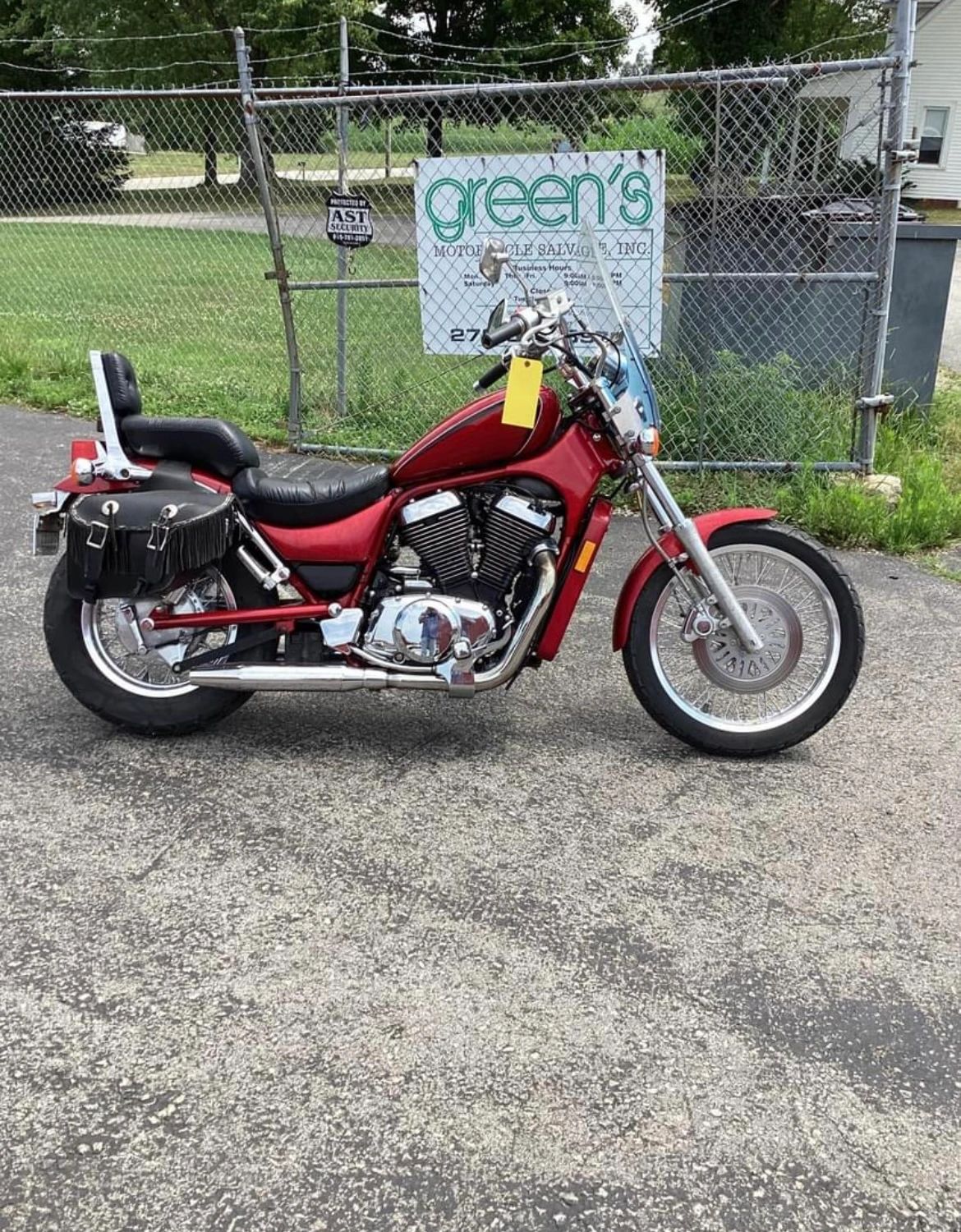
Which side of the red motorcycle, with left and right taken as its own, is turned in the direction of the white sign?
left

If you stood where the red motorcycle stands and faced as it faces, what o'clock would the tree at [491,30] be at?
The tree is roughly at 9 o'clock from the red motorcycle.

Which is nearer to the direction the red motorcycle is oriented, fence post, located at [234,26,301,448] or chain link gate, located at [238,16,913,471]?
the chain link gate

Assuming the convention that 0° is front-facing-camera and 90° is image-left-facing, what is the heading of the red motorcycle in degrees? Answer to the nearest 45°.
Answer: approximately 270°

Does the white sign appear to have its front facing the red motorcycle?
yes

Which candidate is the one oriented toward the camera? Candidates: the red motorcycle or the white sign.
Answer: the white sign

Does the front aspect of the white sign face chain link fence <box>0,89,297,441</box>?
no

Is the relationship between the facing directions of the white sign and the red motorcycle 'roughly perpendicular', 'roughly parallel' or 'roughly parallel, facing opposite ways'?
roughly perpendicular

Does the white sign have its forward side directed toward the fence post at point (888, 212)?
no

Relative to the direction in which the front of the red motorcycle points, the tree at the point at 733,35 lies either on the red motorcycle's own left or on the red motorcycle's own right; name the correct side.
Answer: on the red motorcycle's own left

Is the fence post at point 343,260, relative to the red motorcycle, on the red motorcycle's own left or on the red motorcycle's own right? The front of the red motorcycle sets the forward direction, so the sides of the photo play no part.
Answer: on the red motorcycle's own left

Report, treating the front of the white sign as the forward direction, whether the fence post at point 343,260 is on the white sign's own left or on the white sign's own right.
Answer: on the white sign's own right

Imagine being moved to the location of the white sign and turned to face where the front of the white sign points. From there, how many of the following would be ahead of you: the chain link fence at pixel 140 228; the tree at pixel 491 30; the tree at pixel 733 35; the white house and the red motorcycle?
1

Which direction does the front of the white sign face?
toward the camera

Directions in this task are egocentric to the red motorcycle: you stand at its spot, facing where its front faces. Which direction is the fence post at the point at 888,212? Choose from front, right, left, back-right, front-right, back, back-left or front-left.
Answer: front-left

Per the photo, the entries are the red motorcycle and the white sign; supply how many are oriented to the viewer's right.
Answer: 1

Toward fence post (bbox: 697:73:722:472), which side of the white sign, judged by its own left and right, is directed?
left

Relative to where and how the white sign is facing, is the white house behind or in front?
behind
